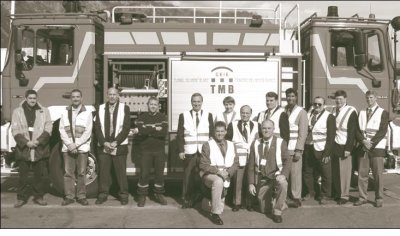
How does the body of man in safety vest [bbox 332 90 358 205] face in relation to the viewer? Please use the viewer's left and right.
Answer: facing the viewer and to the left of the viewer

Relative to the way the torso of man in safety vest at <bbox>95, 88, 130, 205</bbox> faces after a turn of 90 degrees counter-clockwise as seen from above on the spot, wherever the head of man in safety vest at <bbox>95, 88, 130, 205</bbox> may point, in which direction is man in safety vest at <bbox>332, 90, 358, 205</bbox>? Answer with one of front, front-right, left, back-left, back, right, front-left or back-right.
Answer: front

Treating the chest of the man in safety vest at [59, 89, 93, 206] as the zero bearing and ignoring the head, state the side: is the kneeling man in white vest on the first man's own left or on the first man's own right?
on the first man's own left

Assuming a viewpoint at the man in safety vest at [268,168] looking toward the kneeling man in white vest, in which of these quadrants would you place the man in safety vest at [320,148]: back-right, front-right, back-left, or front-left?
back-right

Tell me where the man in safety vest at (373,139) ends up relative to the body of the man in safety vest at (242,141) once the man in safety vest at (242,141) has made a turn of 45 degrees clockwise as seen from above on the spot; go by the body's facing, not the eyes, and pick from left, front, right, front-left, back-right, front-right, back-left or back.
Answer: back-left

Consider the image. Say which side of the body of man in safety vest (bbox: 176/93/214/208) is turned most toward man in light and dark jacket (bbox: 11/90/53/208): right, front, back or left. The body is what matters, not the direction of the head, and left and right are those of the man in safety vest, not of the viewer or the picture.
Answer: right

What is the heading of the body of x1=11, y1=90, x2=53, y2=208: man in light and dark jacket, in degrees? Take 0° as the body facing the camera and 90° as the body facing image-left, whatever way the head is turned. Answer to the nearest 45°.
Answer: approximately 0°

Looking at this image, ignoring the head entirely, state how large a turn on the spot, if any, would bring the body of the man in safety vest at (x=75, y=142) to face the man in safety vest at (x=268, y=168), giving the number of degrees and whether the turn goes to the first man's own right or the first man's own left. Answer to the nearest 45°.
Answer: approximately 45° to the first man's own left

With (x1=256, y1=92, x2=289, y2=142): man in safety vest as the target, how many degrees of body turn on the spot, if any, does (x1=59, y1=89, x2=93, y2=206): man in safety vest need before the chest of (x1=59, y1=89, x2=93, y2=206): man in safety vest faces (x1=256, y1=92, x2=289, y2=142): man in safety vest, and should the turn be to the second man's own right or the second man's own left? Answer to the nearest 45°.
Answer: approximately 90° to the second man's own left
